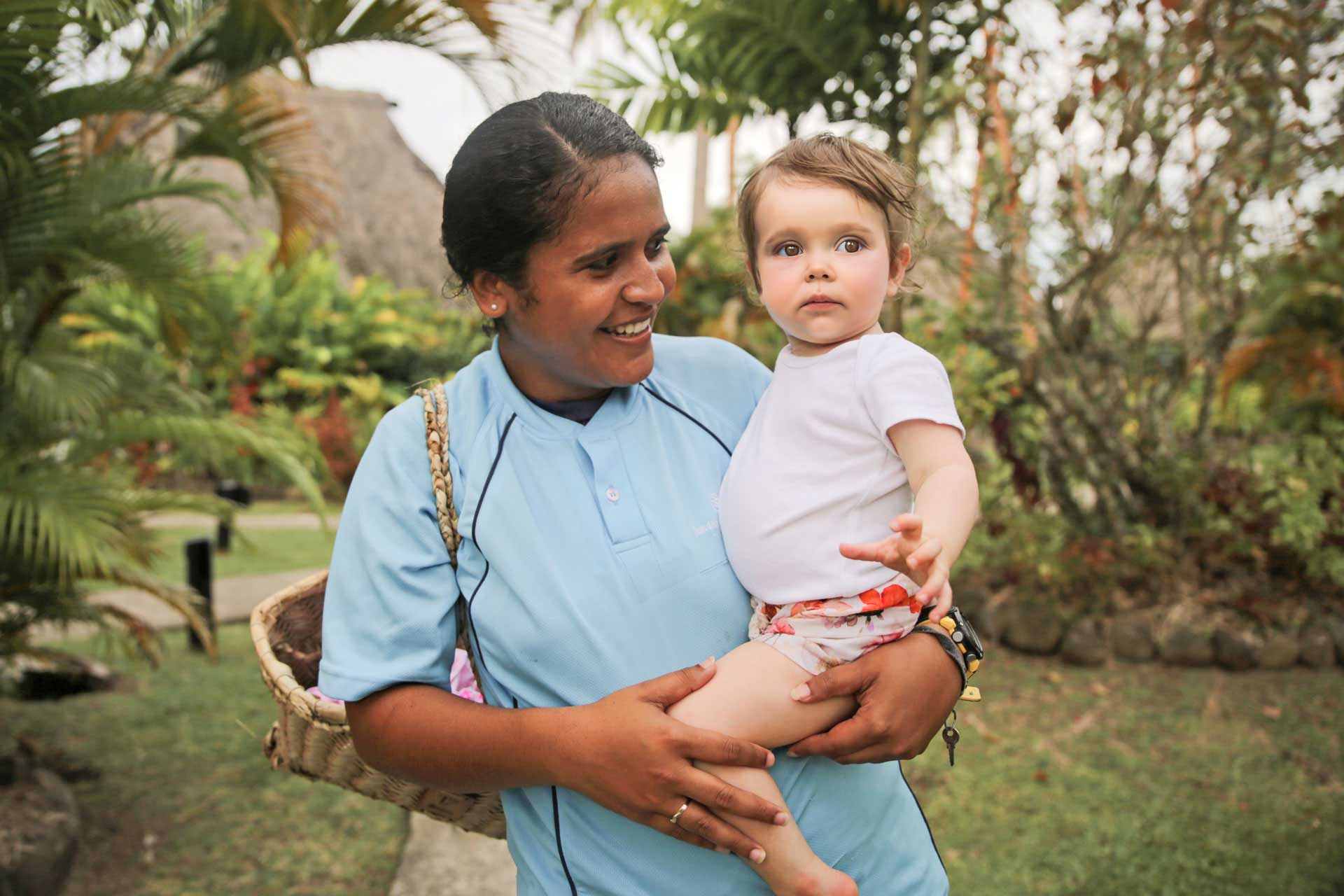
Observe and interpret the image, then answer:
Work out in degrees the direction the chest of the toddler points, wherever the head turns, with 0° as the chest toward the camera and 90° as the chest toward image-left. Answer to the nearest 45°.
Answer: approximately 45°

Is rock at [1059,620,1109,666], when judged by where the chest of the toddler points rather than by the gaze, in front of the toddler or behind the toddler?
behind

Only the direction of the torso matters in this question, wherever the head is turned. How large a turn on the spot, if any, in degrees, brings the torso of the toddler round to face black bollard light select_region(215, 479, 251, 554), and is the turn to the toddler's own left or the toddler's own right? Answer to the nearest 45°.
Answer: approximately 90° to the toddler's own right

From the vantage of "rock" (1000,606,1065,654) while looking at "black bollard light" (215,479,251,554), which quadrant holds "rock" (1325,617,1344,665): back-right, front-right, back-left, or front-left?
back-right

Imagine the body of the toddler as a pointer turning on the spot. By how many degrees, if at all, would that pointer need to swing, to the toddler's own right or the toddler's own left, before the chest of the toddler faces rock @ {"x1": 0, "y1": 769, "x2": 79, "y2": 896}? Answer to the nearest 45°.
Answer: approximately 90° to the toddler's own right

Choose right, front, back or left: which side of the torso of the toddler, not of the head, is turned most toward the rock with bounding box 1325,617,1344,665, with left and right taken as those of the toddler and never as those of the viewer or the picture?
back

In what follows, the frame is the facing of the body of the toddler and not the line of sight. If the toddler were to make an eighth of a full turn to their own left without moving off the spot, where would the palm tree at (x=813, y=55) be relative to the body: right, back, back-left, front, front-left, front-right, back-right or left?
back

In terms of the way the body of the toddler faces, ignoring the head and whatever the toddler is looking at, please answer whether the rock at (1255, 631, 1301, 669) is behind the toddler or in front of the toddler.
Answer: behind

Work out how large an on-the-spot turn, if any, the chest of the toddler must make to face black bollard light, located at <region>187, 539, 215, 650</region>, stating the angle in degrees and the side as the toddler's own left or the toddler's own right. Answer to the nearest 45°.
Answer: approximately 90° to the toddler's own right

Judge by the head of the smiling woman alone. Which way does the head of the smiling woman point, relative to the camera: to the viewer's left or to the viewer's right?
to the viewer's right

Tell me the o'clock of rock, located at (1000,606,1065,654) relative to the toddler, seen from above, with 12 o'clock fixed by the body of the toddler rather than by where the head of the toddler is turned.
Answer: The rock is roughly at 5 o'clock from the toddler.

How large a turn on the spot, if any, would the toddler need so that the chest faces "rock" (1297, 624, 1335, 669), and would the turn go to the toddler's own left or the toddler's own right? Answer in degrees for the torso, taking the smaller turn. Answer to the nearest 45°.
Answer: approximately 180°

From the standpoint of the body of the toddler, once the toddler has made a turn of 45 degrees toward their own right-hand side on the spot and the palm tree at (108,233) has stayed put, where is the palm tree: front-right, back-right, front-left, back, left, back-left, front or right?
front-right
